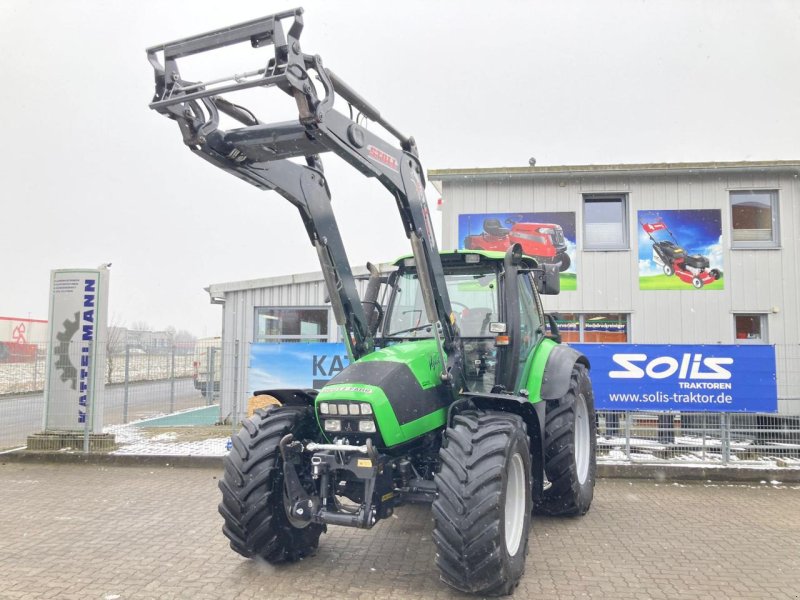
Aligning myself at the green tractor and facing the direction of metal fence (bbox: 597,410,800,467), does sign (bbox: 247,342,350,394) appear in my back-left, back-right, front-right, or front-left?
front-left

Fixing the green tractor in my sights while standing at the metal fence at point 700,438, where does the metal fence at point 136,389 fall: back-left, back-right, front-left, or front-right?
front-right

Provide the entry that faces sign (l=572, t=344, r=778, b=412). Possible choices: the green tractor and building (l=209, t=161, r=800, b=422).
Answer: the building

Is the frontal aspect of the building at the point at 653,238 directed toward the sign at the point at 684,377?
yes

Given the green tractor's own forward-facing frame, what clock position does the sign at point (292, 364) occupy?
The sign is roughly at 4 o'clock from the green tractor.

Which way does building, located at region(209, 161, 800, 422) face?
toward the camera

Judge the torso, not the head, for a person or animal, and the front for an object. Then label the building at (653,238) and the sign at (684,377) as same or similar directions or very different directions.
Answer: same or similar directions

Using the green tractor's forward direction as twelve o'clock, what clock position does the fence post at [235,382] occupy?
The fence post is roughly at 4 o'clock from the green tractor.

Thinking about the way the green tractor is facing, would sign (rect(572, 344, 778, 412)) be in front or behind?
behind

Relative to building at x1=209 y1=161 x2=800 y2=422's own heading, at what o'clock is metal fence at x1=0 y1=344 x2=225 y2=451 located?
The metal fence is roughly at 3 o'clock from the building.

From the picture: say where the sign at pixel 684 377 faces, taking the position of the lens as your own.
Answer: facing the viewer

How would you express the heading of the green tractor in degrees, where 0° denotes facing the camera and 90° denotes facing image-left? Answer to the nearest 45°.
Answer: approximately 45°

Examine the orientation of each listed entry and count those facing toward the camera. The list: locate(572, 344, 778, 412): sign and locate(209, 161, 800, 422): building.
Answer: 2

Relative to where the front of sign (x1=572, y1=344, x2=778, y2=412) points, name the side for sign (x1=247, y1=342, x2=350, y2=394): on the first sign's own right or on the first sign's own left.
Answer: on the first sign's own right

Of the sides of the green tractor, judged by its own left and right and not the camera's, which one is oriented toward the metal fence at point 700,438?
back

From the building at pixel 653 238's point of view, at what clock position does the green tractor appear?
The green tractor is roughly at 1 o'clock from the building.

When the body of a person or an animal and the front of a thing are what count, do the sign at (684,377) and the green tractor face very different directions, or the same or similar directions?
same or similar directions
